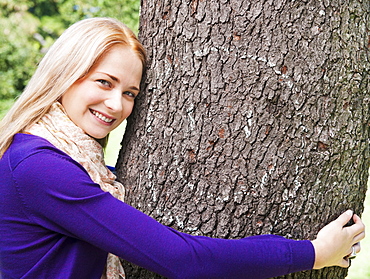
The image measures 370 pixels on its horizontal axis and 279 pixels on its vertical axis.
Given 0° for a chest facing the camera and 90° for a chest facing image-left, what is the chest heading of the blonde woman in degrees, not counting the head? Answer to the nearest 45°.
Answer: approximately 270°

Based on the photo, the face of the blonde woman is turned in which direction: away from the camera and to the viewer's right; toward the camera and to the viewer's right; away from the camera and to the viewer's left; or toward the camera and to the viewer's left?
toward the camera and to the viewer's right
